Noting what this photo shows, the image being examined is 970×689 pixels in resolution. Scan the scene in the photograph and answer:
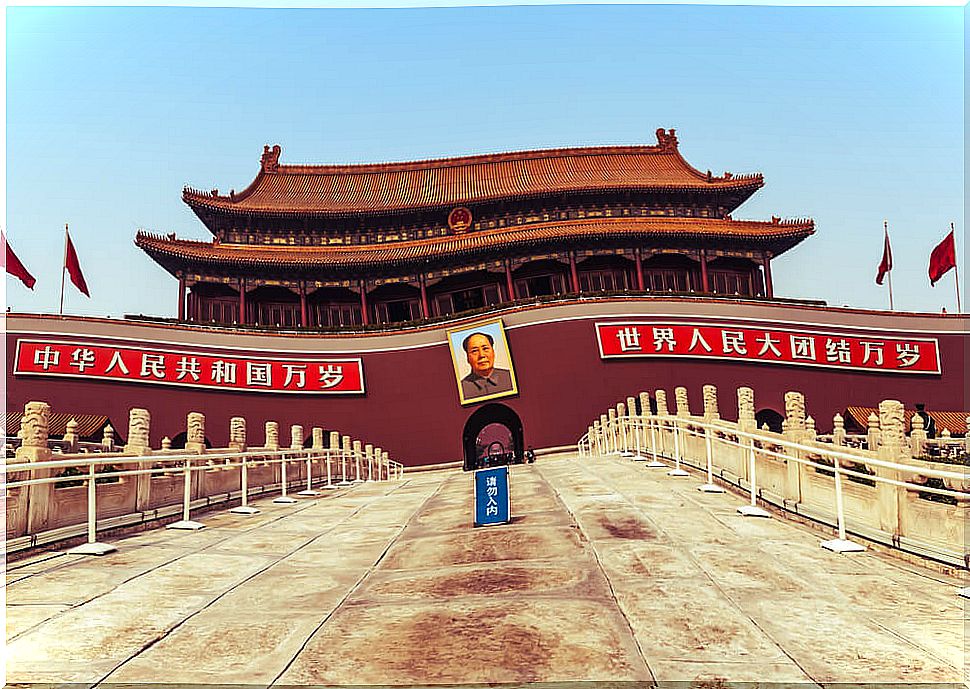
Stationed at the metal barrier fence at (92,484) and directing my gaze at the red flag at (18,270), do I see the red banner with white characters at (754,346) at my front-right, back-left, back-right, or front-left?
front-right

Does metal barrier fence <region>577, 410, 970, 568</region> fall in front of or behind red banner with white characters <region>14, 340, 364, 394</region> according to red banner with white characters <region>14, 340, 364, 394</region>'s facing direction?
in front

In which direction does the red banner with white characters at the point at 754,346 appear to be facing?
toward the camera

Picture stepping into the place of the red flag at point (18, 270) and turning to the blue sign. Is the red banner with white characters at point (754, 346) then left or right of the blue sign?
left

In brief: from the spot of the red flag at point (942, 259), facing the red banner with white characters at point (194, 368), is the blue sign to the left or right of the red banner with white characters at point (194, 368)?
left

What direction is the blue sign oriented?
toward the camera

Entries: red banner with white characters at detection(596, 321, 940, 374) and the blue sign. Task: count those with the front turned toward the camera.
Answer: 2

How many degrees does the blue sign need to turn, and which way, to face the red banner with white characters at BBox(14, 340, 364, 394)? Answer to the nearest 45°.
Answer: approximately 135° to its right

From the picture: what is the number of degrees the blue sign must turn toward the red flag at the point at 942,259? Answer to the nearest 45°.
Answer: approximately 135° to its left

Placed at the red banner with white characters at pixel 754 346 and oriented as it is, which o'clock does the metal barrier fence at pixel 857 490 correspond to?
The metal barrier fence is roughly at 12 o'clock from the red banner with white characters.
